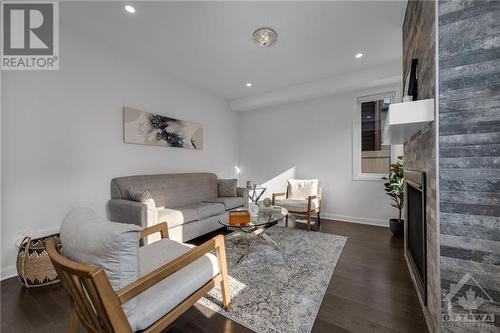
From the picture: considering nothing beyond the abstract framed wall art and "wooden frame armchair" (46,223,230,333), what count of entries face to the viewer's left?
0

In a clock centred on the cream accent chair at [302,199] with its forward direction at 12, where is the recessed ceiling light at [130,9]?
The recessed ceiling light is roughly at 12 o'clock from the cream accent chair.

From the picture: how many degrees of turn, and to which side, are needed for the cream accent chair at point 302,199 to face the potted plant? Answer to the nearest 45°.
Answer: approximately 135° to its left

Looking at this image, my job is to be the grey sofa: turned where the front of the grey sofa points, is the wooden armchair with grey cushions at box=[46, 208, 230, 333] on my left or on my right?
on my right

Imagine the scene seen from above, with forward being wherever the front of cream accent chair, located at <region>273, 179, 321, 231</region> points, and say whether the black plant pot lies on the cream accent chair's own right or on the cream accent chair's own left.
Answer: on the cream accent chair's own left

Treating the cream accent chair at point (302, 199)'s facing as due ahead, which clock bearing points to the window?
The window is roughly at 7 o'clock from the cream accent chair.

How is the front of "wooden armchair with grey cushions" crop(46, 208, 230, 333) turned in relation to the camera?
facing away from the viewer and to the right of the viewer

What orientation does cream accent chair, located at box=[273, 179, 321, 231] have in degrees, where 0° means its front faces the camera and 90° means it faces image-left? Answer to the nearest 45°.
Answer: approximately 45°

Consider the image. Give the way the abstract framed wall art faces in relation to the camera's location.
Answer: facing the viewer and to the right of the viewer

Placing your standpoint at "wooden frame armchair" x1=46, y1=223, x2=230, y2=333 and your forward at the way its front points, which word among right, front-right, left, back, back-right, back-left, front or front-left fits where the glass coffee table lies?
front

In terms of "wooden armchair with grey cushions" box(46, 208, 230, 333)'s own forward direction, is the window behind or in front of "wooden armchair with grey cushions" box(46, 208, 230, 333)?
in front
